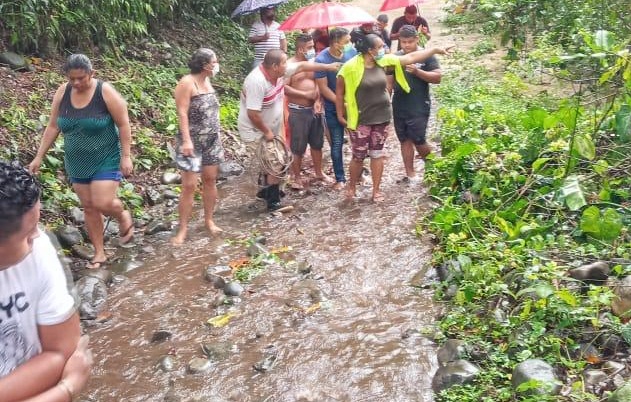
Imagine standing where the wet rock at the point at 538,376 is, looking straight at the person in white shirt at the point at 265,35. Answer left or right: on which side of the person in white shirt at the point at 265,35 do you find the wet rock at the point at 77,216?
left

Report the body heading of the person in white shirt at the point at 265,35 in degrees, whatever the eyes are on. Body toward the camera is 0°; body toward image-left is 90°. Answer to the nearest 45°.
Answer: approximately 0°

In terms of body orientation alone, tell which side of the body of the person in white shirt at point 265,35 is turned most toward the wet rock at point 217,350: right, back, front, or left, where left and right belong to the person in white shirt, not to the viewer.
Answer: front

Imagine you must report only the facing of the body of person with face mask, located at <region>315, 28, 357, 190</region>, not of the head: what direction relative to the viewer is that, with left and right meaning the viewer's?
facing the viewer and to the right of the viewer

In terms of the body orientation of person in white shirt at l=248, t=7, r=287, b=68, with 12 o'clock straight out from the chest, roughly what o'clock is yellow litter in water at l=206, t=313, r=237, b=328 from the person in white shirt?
The yellow litter in water is roughly at 12 o'clock from the person in white shirt.

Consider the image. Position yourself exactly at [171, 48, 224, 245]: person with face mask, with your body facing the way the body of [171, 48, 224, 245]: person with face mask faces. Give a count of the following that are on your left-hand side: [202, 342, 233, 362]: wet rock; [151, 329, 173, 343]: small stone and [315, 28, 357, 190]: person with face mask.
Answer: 1

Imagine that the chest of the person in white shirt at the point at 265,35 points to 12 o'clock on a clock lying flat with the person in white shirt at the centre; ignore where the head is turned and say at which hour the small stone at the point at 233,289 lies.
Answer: The small stone is roughly at 12 o'clock from the person in white shirt.

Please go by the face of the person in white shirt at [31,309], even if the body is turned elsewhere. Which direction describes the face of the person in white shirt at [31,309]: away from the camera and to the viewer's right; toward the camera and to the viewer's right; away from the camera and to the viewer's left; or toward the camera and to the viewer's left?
away from the camera and to the viewer's right

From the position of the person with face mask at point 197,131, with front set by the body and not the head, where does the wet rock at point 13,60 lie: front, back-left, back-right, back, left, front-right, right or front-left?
back

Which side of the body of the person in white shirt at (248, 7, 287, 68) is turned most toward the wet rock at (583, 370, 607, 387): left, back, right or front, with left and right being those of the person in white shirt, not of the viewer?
front

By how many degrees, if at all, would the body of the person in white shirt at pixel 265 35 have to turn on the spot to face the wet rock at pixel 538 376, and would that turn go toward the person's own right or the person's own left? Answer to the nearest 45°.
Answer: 0° — they already face it
